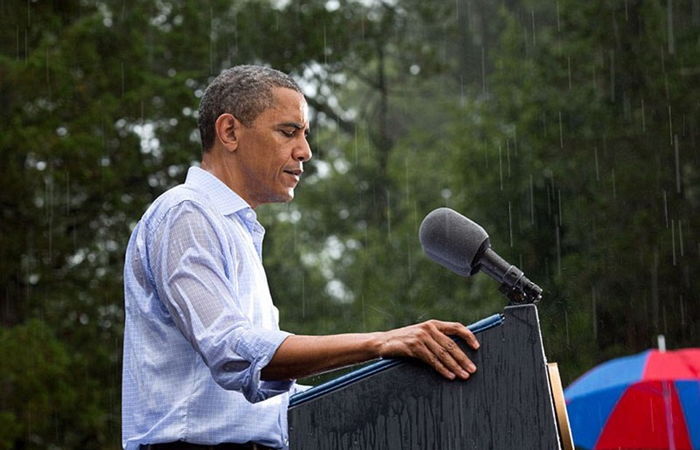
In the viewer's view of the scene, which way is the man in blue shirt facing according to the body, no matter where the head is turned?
to the viewer's right

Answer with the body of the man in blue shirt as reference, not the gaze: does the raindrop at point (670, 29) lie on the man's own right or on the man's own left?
on the man's own left

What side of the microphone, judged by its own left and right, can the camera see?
left
